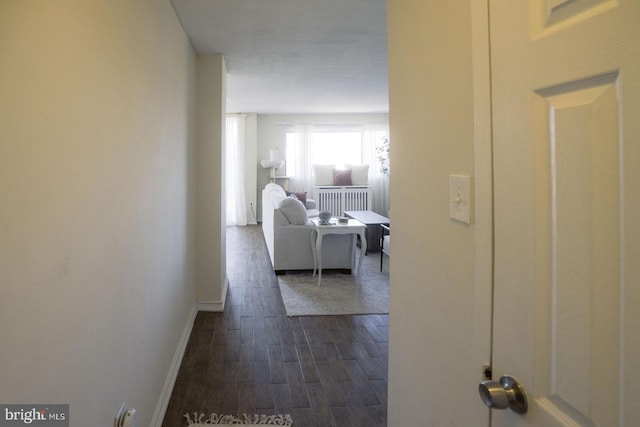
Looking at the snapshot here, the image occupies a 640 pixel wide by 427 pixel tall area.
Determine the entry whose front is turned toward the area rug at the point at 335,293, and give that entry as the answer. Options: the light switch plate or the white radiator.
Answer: the white radiator

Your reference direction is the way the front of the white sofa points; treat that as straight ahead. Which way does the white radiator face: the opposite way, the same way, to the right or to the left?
to the right

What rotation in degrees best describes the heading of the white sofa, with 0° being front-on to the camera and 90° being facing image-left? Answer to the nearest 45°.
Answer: approximately 270°

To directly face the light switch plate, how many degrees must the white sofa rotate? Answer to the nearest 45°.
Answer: approximately 90° to its right

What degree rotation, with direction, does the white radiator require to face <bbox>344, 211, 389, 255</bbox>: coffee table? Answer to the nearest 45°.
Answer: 0° — it already faces it

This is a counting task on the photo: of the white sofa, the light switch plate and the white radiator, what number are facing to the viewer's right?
1

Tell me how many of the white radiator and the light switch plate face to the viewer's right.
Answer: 0

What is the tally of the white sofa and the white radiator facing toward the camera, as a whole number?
1

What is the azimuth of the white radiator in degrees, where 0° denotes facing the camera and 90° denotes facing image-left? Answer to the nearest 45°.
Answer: approximately 0°
